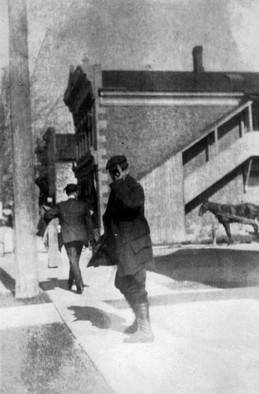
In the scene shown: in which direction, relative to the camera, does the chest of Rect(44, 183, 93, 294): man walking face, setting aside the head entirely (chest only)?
away from the camera

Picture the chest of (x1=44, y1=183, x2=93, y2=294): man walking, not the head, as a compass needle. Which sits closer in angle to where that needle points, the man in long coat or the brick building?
the brick building

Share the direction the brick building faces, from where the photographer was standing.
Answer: facing to the left of the viewer

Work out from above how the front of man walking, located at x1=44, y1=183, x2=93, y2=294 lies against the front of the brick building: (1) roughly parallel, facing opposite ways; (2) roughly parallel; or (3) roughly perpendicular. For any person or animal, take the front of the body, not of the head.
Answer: roughly perpendicular

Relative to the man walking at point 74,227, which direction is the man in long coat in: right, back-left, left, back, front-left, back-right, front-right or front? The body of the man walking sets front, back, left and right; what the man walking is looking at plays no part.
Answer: back

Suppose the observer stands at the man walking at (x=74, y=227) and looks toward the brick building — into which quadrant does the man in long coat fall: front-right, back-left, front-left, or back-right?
back-right
